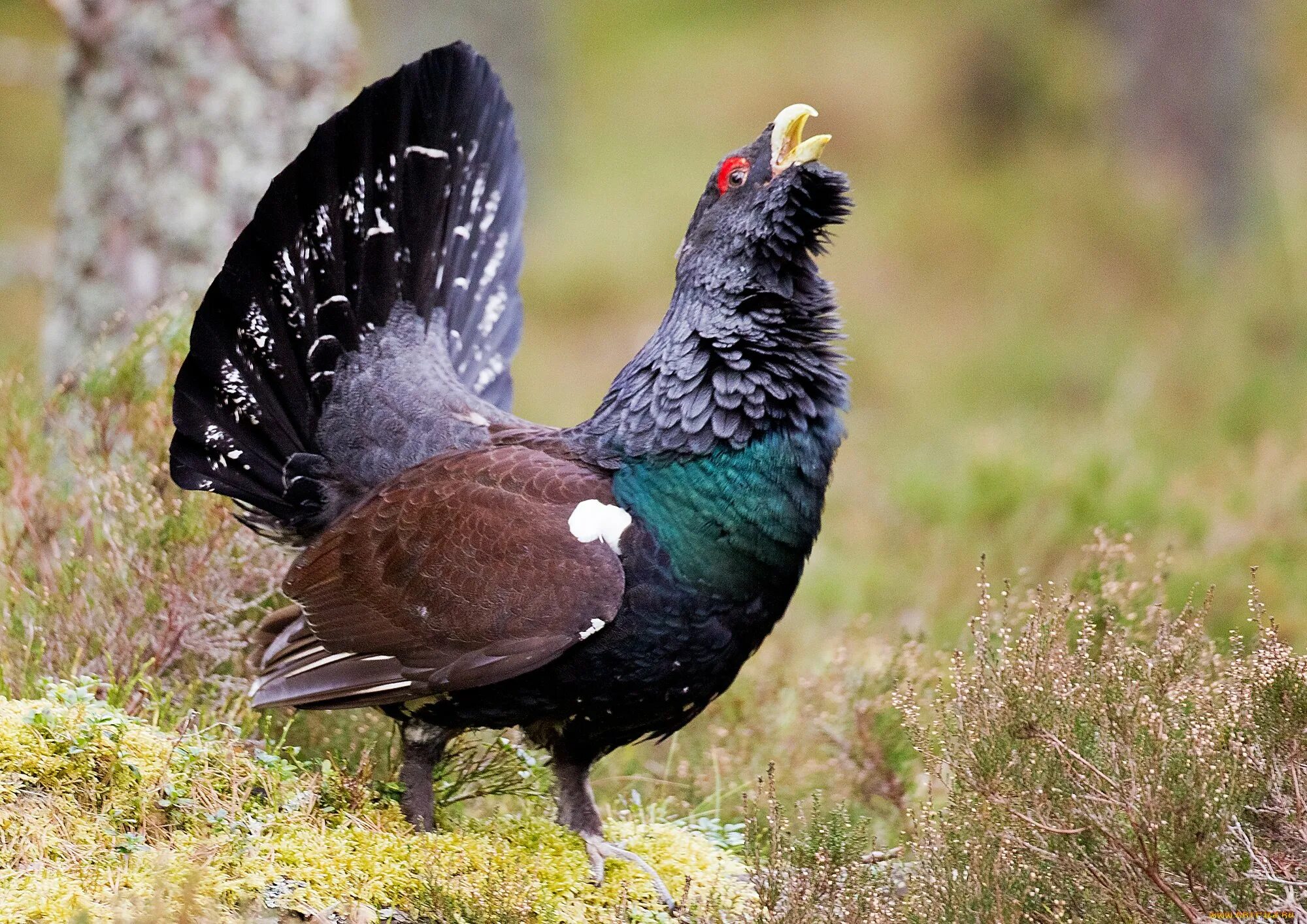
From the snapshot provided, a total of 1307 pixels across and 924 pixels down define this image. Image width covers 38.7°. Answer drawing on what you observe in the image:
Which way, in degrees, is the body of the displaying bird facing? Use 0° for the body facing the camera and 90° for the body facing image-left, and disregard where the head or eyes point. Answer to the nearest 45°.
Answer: approximately 270°

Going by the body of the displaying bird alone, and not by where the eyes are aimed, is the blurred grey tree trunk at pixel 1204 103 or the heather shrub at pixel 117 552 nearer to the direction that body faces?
the blurred grey tree trunk

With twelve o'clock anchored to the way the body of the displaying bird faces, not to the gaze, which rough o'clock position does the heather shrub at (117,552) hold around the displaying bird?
The heather shrub is roughly at 7 o'clock from the displaying bird.
